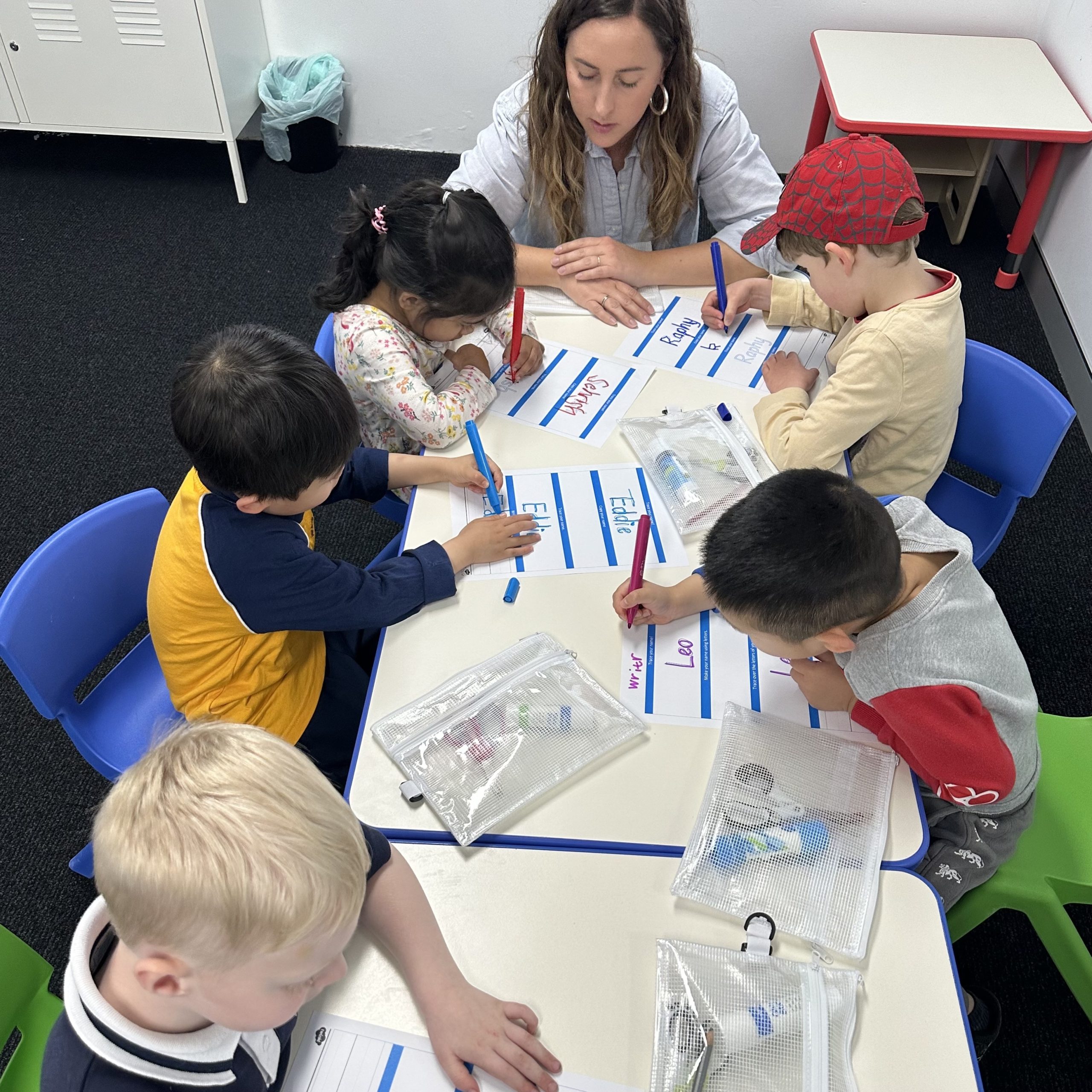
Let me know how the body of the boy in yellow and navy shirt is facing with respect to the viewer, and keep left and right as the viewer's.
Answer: facing to the right of the viewer

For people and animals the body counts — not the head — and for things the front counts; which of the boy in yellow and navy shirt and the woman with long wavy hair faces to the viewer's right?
the boy in yellow and navy shirt

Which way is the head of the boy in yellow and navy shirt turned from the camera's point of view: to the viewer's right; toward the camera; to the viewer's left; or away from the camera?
to the viewer's right

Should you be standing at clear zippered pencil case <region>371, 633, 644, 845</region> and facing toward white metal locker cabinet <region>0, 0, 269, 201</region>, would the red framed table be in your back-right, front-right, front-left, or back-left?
front-right

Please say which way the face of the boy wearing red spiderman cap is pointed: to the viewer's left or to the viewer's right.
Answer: to the viewer's left

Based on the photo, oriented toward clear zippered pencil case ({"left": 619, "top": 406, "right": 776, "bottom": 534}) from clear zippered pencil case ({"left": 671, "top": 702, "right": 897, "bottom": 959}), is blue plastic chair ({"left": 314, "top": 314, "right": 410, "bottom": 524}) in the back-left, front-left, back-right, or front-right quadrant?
front-left

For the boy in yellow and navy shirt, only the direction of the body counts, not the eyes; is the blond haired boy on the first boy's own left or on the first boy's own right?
on the first boy's own right

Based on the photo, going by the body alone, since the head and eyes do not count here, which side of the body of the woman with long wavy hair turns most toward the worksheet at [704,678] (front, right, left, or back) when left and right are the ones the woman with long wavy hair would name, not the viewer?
front

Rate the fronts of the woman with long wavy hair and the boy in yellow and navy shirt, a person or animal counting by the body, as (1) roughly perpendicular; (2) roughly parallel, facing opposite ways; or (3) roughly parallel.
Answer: roughly perpendicular

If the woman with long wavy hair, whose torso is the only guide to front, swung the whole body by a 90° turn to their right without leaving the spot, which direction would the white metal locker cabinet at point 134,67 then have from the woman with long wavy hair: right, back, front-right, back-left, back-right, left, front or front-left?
front-right

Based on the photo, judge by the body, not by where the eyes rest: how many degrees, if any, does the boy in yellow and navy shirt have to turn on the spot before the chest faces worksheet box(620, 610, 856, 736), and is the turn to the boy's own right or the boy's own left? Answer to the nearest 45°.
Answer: approximately 45° to the boy's own right

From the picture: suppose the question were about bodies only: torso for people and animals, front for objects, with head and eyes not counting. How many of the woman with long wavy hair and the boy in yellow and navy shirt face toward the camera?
1

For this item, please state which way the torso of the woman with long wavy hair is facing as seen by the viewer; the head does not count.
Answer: toward the camera

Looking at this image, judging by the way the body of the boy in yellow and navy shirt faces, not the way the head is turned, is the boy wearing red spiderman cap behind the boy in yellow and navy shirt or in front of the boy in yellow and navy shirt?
in front

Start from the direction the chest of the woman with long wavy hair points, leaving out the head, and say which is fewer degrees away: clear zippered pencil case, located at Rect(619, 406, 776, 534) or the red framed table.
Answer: the clear zippered pencil case

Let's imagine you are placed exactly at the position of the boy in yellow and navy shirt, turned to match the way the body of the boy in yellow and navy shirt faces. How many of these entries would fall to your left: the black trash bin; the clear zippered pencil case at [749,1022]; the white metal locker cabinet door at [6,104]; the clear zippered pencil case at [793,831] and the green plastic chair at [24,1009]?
2

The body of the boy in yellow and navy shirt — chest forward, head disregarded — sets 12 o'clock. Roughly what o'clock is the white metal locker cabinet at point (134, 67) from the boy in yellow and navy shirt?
The white metal locker cabinet is roughly at 9 o'clock from the boy in yellow and navy shirt.

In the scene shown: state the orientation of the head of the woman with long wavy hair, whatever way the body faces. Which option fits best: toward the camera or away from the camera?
toward the camera

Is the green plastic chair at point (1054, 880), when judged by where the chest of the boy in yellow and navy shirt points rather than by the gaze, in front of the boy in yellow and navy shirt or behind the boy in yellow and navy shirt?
in front
